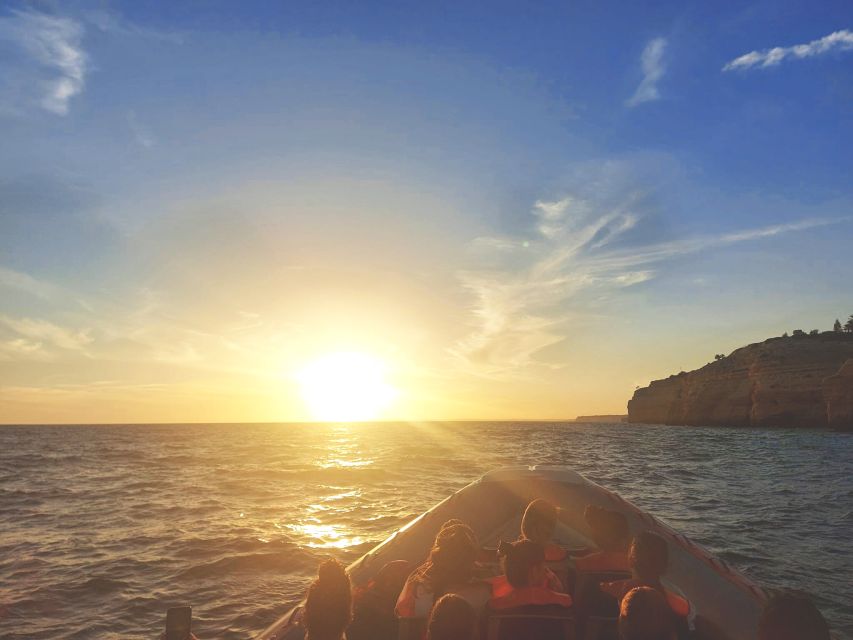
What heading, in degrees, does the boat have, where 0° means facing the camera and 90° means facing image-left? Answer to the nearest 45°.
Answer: approximately 180°

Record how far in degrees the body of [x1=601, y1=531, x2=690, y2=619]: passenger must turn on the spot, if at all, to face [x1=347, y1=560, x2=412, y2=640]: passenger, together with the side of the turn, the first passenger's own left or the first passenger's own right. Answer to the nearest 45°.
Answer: approximately 90° to the first passenger's own left

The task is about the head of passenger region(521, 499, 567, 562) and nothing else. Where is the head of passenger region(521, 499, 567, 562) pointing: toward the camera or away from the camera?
away from the camera

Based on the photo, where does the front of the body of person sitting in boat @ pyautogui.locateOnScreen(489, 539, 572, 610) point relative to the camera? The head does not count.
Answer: away from the camera

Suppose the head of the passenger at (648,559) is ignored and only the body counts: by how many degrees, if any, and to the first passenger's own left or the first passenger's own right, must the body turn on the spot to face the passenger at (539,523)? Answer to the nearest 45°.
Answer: approximately 45° to the first passenger's own left

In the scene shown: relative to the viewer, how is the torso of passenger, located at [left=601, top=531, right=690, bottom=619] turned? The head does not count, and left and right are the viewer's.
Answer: facing away from the viewer

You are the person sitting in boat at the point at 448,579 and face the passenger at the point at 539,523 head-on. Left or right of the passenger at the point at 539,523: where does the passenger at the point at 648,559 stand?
right

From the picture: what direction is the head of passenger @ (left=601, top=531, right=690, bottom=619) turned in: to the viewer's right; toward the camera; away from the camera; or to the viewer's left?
away from the camera
